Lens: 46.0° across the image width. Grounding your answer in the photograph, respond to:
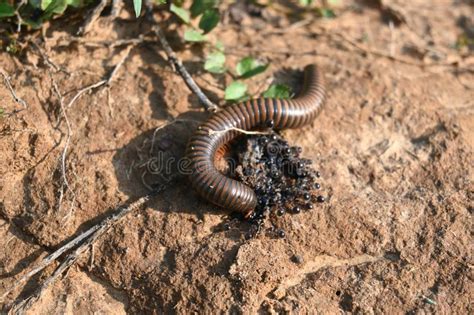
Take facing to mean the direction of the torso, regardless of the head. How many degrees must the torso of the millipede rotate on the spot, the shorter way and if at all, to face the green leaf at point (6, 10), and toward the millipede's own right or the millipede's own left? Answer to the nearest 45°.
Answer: approximately 180°

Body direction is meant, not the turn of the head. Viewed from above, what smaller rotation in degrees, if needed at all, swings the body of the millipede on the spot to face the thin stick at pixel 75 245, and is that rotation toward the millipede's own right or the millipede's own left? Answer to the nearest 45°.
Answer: approximately 90° to the millipede's own right

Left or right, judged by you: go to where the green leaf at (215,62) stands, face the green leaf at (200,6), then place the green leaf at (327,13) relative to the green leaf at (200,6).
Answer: right

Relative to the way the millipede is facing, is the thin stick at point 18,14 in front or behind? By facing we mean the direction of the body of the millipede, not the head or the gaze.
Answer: behind

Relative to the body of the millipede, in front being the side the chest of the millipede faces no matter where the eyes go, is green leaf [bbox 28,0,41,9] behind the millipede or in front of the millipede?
behind
